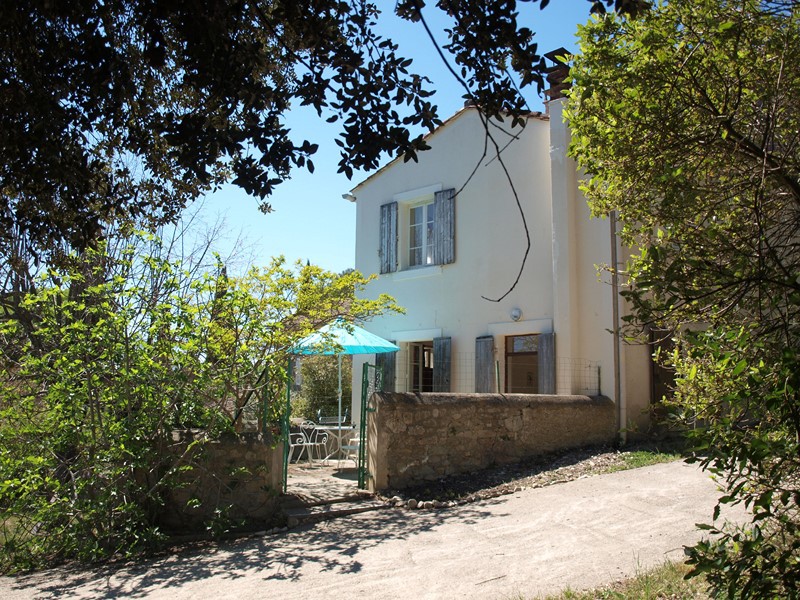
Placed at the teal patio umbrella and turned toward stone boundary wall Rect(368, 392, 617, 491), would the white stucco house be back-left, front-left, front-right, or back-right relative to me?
front-left

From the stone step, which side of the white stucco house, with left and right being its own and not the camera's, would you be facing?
front

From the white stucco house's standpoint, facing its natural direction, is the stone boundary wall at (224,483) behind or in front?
in front

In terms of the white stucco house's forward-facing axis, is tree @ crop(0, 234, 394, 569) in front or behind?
in front

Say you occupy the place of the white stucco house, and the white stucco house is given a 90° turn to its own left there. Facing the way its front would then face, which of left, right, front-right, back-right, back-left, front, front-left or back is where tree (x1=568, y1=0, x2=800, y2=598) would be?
front-right

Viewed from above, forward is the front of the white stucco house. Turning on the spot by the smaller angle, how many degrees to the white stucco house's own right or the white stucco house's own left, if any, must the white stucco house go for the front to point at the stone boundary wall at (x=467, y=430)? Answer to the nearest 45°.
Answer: approximately 45° to the white stucco house's own left

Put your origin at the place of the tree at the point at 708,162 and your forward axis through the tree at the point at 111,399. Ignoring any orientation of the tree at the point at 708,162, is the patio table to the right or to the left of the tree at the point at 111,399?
right

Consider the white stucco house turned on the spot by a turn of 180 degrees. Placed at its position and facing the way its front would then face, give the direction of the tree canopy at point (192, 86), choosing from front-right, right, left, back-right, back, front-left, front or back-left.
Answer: back-right
